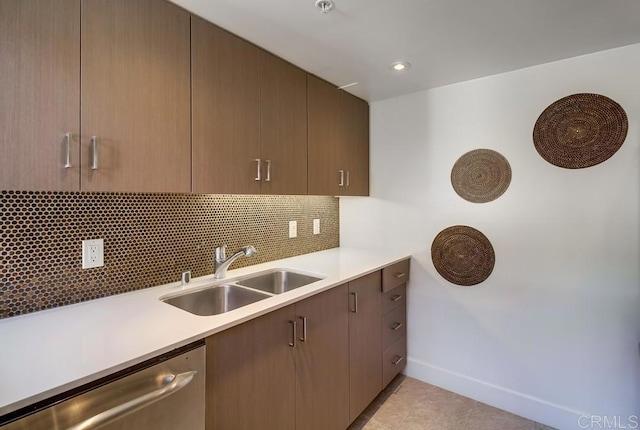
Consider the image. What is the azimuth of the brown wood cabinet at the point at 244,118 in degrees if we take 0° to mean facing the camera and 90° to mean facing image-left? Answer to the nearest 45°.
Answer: approximately 315°

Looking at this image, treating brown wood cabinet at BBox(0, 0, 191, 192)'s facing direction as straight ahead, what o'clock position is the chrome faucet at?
The chrome faucet is roughly at 8 o'clock from the brown wood cabinet.

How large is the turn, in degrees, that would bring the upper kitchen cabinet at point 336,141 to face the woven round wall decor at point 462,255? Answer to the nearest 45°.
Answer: approximately 45° to its left

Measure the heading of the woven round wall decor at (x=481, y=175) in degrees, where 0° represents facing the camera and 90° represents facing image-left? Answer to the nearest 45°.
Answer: approximately 0°

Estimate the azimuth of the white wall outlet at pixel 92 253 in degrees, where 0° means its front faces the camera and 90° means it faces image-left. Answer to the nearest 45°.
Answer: approximately 0°

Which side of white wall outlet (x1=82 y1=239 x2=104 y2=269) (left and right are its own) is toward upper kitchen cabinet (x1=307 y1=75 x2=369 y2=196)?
left

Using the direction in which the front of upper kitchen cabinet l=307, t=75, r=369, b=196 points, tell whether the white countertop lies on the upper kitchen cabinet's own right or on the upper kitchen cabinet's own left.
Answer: on the upper kitchen cabinet's own right

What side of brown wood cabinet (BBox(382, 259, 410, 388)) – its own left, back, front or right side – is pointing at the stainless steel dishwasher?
right
